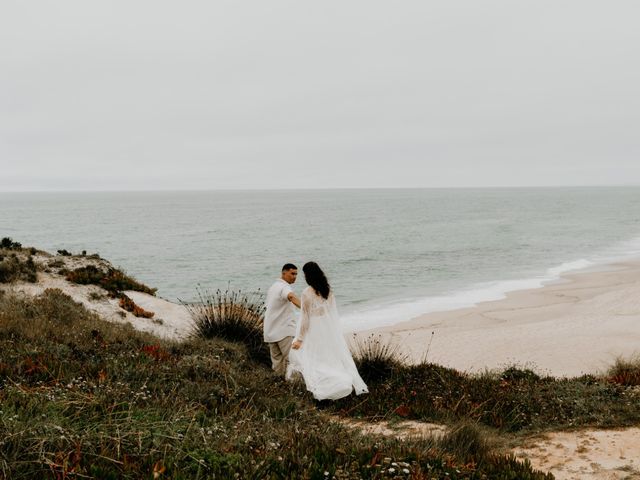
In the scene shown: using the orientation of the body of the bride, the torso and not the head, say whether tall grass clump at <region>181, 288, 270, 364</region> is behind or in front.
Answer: in front

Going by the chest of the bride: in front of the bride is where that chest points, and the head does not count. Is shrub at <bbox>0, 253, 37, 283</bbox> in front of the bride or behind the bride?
in front

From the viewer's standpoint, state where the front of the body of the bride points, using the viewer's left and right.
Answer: facing away from the viewer and to the left of the viewer

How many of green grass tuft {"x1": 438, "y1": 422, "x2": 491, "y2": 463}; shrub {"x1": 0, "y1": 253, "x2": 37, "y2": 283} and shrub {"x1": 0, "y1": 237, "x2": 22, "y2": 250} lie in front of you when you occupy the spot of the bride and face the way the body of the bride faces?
2

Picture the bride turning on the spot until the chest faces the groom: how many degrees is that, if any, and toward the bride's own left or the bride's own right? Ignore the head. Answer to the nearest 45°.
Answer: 0° — they already face them
